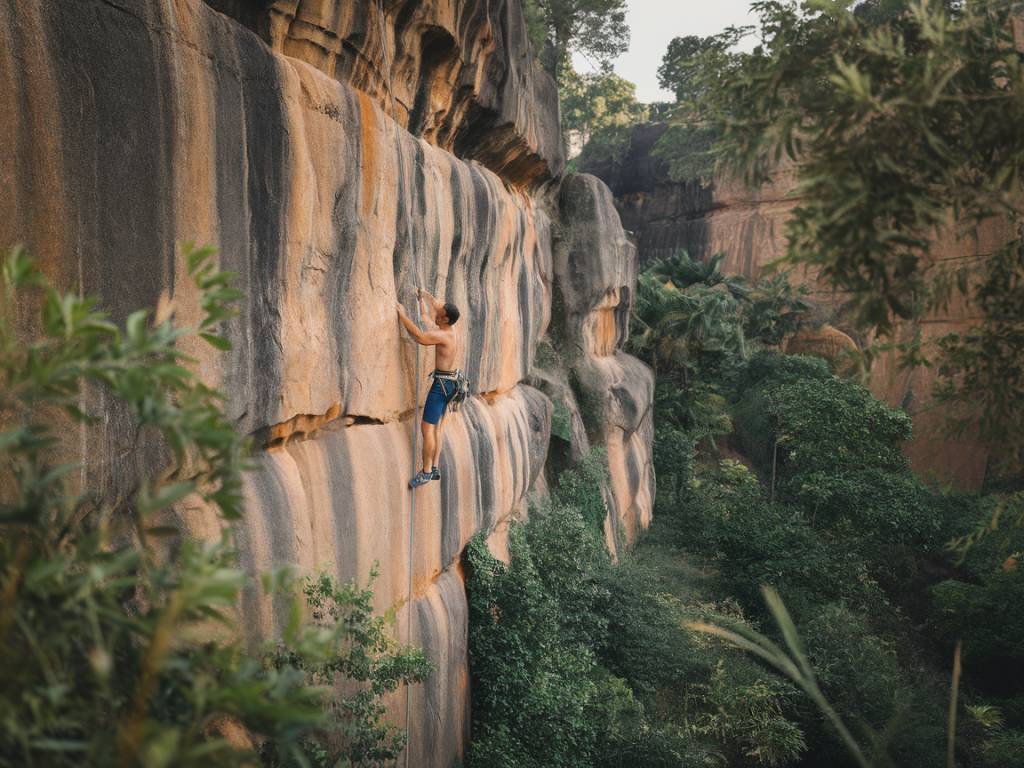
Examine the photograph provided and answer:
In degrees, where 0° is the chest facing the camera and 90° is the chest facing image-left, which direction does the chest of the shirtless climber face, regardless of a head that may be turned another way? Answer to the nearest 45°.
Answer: approximately 90°
